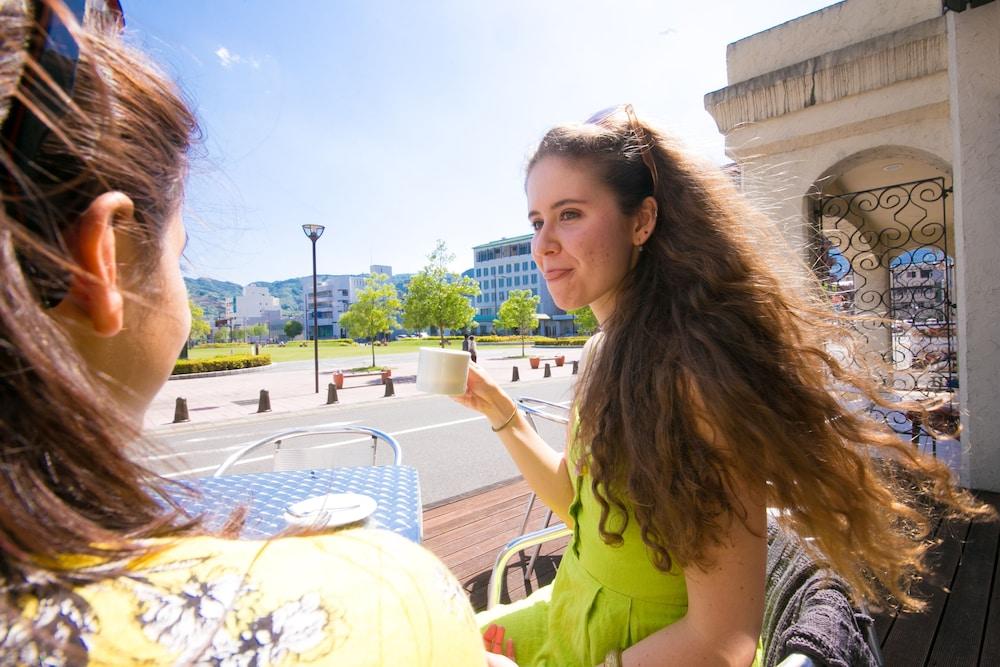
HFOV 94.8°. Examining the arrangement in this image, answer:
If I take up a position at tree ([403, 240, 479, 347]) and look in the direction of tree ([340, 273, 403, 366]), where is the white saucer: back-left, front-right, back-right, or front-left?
front-left

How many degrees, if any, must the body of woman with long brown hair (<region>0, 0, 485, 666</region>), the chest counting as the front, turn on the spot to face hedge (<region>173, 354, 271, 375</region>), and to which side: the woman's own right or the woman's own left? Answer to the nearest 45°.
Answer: approximately 45° to the woman's own left

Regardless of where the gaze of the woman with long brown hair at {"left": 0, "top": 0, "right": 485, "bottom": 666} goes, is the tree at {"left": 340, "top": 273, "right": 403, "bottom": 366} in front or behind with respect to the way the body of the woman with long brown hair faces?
in front

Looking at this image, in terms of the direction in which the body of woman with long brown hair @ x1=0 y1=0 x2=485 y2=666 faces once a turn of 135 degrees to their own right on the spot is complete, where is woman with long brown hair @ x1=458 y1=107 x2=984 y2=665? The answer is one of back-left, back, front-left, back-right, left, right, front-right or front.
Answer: left

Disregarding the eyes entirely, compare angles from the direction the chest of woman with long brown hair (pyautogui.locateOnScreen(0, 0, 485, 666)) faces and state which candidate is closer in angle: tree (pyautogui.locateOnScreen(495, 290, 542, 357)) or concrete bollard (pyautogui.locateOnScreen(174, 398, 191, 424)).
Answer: the tree

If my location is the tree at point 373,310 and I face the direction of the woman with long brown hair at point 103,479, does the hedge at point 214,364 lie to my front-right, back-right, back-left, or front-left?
front-right

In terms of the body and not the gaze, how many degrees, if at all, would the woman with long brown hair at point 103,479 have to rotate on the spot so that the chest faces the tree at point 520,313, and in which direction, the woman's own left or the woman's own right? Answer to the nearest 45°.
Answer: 0° — they already face it

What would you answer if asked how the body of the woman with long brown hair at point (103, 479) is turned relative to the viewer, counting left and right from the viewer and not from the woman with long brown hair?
facing away from the viewer and to the right of the viewer

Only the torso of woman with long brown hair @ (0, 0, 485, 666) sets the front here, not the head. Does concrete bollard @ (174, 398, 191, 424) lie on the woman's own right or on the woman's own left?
on the woman's own left

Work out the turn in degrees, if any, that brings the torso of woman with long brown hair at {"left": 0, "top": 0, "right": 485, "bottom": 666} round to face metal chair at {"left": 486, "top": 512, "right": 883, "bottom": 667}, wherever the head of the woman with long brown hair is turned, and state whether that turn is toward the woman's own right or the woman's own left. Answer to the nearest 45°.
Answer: approximately 45° to the woman's own right

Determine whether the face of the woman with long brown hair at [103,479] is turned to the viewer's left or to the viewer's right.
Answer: to the viewer's right

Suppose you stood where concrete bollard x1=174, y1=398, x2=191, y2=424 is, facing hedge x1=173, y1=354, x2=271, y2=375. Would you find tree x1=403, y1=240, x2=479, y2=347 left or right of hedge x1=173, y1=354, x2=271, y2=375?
right
